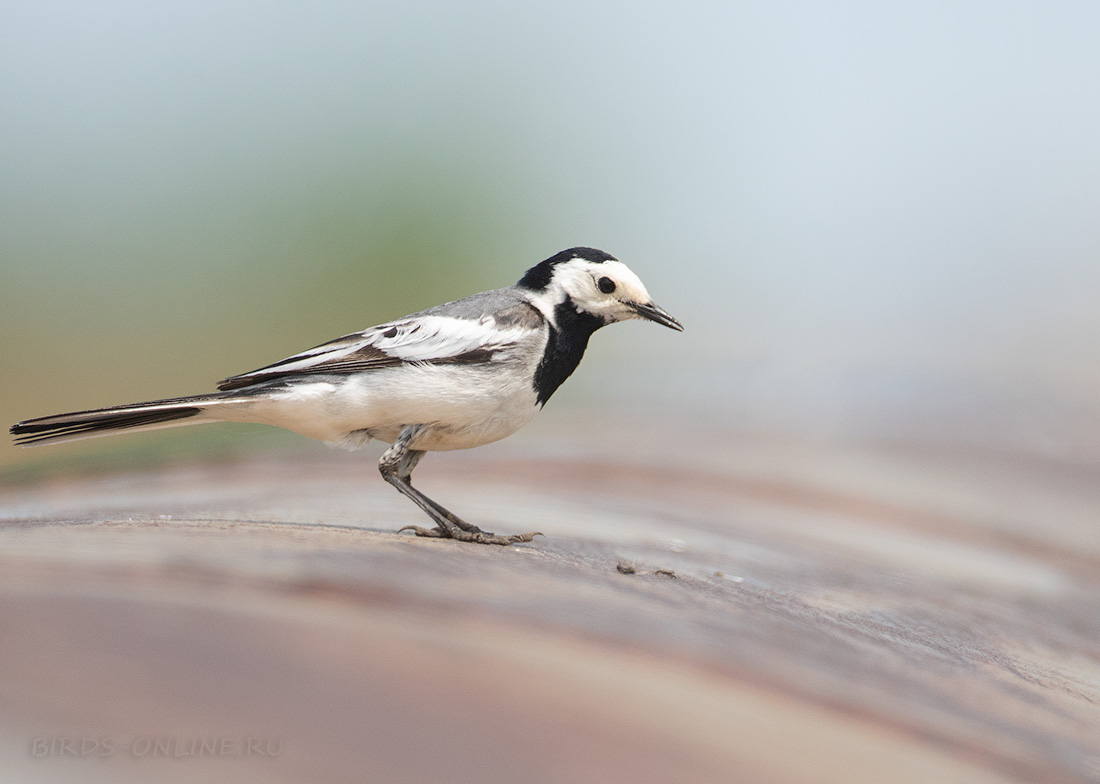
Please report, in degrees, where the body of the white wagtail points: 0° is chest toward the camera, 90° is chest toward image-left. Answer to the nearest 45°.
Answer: approximately 270°
